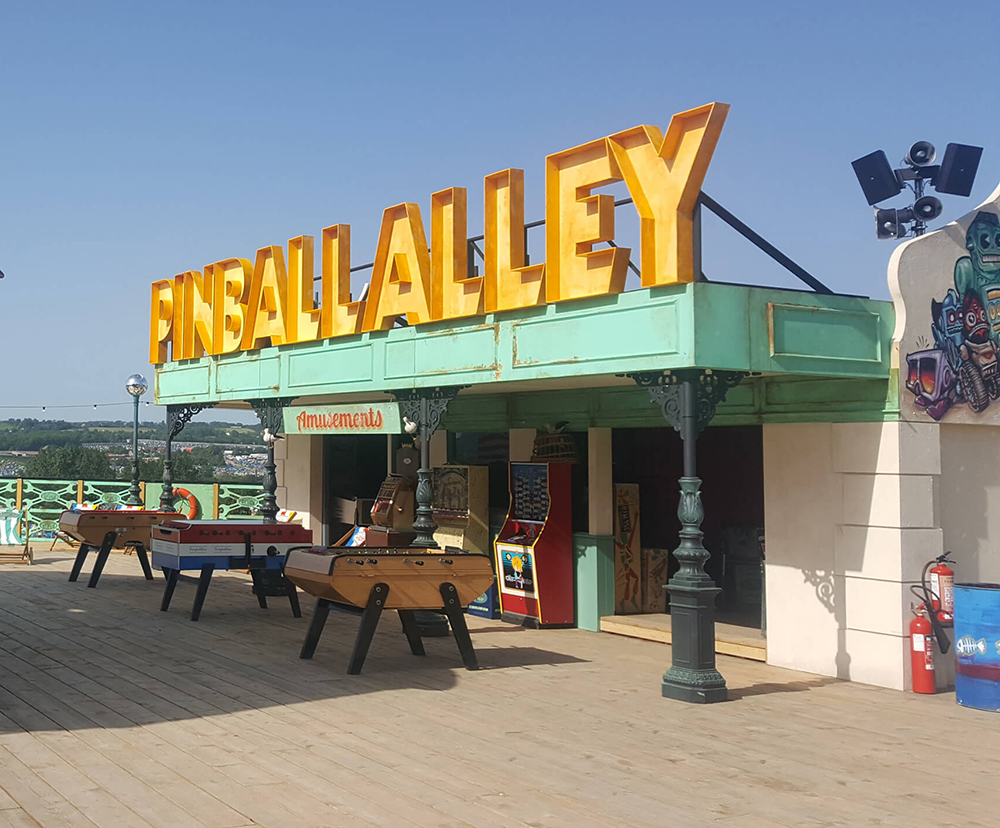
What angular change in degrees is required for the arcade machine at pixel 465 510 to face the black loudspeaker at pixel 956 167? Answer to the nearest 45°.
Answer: approximately 90° to its left

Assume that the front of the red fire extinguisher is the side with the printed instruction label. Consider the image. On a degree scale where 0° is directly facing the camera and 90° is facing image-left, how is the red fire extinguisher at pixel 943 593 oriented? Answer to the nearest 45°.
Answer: approximately 0°

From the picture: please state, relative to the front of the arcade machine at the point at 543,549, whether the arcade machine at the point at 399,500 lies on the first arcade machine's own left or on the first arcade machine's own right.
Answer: on the first arcade machine's own right

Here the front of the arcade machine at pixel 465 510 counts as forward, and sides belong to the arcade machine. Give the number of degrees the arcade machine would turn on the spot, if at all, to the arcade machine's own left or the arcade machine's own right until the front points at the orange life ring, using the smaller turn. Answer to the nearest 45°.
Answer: approximately 90° to the arcade machine's own right

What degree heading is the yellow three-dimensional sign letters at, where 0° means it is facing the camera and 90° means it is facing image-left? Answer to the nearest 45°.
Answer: approximately 45°
